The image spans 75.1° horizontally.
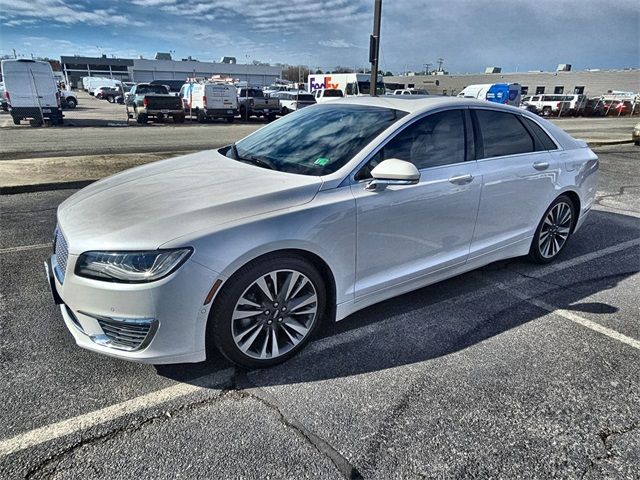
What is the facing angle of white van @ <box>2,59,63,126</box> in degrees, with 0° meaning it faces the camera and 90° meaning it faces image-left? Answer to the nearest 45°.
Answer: approximately 180°

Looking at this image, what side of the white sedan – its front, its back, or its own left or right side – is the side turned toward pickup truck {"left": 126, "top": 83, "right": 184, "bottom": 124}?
right

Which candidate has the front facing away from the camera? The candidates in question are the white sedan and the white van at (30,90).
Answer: the white van

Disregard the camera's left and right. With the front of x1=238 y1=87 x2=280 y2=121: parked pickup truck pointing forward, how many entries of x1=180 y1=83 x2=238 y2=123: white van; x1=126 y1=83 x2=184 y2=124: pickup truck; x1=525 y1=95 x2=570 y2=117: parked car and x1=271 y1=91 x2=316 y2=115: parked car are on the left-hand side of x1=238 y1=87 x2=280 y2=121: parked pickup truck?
2

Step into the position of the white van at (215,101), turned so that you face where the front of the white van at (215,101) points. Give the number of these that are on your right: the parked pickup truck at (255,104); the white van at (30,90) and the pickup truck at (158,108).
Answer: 1

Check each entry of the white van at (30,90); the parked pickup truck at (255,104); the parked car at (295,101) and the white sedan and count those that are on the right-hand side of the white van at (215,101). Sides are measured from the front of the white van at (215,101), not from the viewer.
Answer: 2

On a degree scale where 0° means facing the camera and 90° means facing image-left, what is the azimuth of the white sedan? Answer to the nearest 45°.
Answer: approximately 45°

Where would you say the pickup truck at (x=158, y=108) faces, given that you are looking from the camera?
facing away from the viewer and to the left of the viewer

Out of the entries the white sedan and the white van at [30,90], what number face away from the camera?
1

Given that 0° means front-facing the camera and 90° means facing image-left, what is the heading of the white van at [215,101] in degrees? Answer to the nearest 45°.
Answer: approximately 135°
